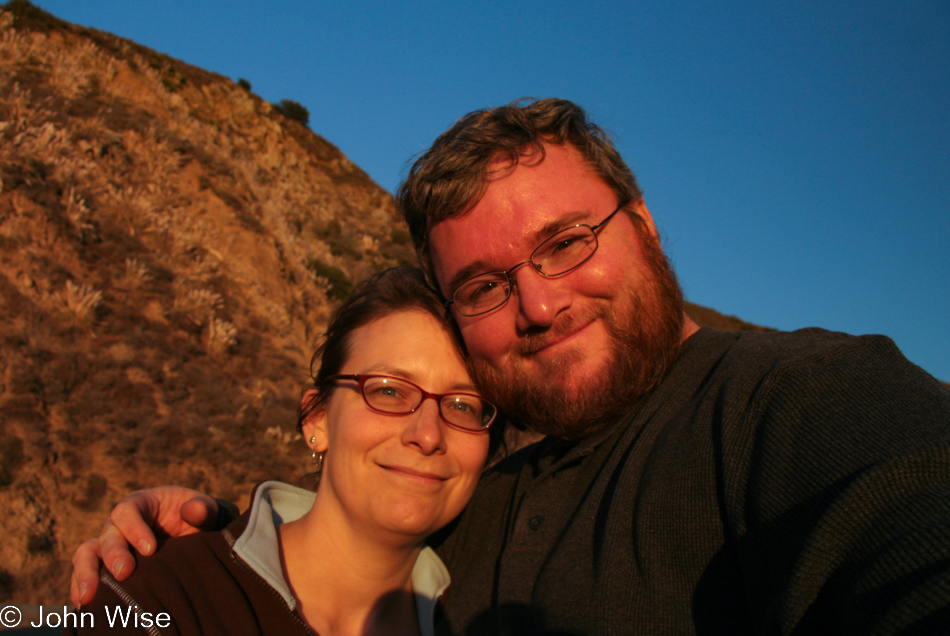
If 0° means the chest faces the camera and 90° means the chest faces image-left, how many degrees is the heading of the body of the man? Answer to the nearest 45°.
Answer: approximately 45°

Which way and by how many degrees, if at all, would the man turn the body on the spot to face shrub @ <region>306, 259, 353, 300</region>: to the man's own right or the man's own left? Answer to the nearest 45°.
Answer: approximately 135° to the man's own right

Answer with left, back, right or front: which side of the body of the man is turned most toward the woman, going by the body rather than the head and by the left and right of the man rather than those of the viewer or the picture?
right

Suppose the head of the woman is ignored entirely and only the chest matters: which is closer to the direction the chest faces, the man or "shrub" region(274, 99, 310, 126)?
the man

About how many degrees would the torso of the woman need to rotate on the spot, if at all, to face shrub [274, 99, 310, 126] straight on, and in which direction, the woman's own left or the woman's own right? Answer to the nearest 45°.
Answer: approximately 135° to the woman's own left

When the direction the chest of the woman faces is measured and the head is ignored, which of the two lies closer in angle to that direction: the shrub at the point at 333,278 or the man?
the man

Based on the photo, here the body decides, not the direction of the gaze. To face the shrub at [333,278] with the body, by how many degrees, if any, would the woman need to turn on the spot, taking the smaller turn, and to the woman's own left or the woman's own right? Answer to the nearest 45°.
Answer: approximately 135° to the woman's own left
